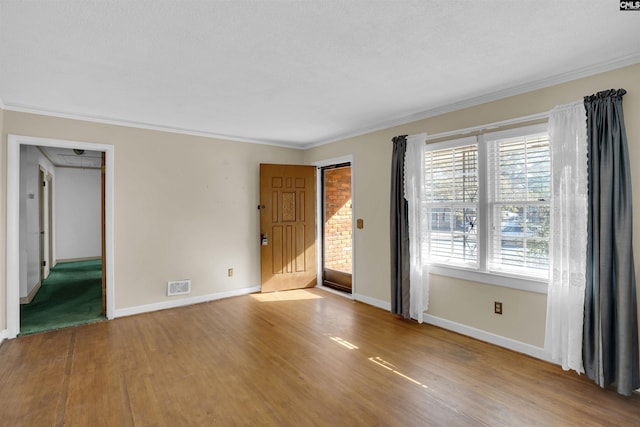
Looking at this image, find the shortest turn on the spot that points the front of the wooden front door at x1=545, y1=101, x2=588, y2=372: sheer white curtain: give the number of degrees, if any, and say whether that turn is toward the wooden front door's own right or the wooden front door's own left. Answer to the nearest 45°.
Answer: approximately 45° to the wooden front door's own left

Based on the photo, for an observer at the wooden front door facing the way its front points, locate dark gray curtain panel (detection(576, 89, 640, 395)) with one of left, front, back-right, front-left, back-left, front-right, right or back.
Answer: front-left

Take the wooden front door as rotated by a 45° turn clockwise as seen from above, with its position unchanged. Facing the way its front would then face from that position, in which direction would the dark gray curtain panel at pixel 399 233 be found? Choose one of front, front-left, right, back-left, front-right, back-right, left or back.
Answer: left

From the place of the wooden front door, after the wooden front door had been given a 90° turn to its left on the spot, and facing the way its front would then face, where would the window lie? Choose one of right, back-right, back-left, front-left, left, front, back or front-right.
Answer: front-right

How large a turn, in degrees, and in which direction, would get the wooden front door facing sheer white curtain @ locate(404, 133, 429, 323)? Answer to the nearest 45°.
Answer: approximately 45° to its left

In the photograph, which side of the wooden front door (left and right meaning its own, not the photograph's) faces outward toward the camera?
front
